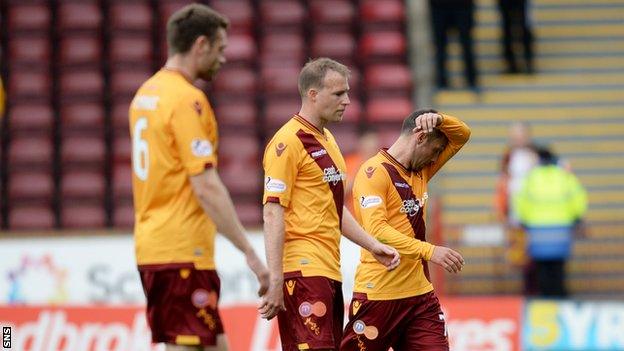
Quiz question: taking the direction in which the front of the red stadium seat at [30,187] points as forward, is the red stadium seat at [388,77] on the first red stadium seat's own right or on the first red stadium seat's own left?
on the first red stadium seat's own left

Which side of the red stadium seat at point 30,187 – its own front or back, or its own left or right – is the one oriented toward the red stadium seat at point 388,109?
left

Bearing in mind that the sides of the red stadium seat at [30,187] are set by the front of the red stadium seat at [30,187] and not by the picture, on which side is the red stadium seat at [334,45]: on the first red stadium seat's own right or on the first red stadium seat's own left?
on the first red stadium seat's own left

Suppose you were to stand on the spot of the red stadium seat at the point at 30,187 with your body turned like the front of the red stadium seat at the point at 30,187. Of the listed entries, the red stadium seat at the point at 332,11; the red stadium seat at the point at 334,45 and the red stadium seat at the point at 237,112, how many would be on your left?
3

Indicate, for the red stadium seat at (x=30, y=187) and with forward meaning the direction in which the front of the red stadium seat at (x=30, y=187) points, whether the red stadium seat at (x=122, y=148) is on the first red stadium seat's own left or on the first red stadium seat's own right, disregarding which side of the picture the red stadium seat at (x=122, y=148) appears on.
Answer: on the first red stadium seat's own left

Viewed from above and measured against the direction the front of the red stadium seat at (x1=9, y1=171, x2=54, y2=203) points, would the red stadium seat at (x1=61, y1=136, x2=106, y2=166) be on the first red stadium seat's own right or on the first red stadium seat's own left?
on the first red stadium seat's own left

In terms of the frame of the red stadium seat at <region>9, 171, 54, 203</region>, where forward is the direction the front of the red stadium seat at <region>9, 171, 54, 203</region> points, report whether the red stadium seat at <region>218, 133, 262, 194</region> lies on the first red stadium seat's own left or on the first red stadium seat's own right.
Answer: on the first red stadium seat's own left

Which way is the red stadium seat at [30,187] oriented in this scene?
toward the camera

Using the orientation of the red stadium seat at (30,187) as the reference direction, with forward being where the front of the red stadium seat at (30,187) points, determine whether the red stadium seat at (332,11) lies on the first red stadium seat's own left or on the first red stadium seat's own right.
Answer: on the first red stadium seat's own left

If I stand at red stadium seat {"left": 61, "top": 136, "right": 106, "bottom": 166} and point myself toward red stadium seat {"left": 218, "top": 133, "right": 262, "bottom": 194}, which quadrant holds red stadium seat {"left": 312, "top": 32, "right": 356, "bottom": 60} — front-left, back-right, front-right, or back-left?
front-left

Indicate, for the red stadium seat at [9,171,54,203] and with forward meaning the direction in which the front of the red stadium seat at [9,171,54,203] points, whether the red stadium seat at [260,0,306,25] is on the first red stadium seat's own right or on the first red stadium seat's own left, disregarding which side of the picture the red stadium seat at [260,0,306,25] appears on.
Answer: on the first red stadium seat's own left

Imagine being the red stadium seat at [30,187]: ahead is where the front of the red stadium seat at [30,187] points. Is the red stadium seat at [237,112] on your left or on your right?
on your left
